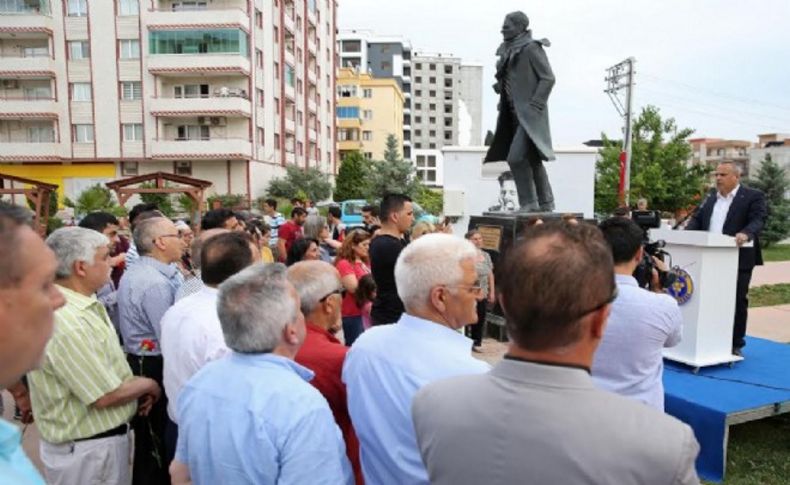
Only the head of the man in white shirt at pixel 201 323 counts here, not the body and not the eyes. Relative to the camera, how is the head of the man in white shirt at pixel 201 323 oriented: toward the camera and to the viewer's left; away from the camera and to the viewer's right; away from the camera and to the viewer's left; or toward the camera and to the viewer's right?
away from the camera and to the viewer's right

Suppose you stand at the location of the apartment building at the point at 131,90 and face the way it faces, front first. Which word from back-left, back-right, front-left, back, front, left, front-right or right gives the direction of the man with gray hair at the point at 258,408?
front

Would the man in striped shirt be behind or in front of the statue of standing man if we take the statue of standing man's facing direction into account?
in front

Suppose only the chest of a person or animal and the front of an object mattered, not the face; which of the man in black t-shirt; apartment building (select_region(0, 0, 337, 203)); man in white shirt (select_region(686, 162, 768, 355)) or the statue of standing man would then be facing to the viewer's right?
the man in black t-shirt

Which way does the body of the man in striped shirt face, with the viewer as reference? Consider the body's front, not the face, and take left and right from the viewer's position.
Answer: facing to the right of the viewer

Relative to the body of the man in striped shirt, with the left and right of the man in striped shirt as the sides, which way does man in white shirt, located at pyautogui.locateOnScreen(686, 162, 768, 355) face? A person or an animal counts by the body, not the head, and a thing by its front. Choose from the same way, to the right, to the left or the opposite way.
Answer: the opposite way

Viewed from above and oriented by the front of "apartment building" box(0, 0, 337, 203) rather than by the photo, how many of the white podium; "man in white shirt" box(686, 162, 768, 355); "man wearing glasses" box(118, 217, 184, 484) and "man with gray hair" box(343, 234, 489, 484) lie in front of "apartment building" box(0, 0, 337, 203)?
4

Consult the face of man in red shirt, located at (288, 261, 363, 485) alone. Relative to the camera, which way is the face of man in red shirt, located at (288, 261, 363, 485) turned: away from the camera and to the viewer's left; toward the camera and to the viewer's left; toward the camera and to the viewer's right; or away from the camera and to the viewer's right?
away from the camera and to the viewer's right

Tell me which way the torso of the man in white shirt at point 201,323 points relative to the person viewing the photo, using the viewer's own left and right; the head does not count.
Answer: facing away from the viewer and to the right of the viewer

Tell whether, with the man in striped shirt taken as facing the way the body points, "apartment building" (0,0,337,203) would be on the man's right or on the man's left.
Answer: on the man's left

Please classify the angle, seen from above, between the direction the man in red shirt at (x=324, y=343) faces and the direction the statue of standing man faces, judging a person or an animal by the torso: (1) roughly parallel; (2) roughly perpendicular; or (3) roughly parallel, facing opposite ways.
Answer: roughly parallel, facing opposite ways

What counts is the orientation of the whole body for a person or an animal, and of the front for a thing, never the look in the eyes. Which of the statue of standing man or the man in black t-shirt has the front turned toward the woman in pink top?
the statue of standing man

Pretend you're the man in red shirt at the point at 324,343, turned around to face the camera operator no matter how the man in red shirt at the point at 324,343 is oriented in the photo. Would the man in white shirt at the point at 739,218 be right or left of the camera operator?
left

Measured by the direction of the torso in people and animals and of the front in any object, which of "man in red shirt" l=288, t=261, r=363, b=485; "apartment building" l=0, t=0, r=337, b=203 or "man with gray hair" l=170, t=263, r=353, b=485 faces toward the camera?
the apartment building

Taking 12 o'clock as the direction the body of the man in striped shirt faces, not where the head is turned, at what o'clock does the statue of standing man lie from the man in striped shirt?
The statue of standing man is roughly at 11 o'clock from the man in striped shirt.

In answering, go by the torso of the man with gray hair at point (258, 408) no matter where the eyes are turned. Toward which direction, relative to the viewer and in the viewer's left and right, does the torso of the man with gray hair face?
facing away from the viewer and to the right of the viewer

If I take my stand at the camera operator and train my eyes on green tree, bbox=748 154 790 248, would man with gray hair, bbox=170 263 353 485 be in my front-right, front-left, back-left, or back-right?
back-left

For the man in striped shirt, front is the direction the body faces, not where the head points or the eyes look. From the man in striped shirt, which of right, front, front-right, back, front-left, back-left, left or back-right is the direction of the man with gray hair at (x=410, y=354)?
front-right

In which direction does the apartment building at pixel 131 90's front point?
toward the camera

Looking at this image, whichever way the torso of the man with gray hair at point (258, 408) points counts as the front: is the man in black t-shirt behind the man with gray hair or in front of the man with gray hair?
in front
